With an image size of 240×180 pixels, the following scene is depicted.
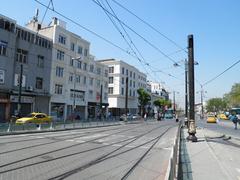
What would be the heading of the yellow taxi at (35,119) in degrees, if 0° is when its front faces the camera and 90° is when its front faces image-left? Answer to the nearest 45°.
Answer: approximately 45°
